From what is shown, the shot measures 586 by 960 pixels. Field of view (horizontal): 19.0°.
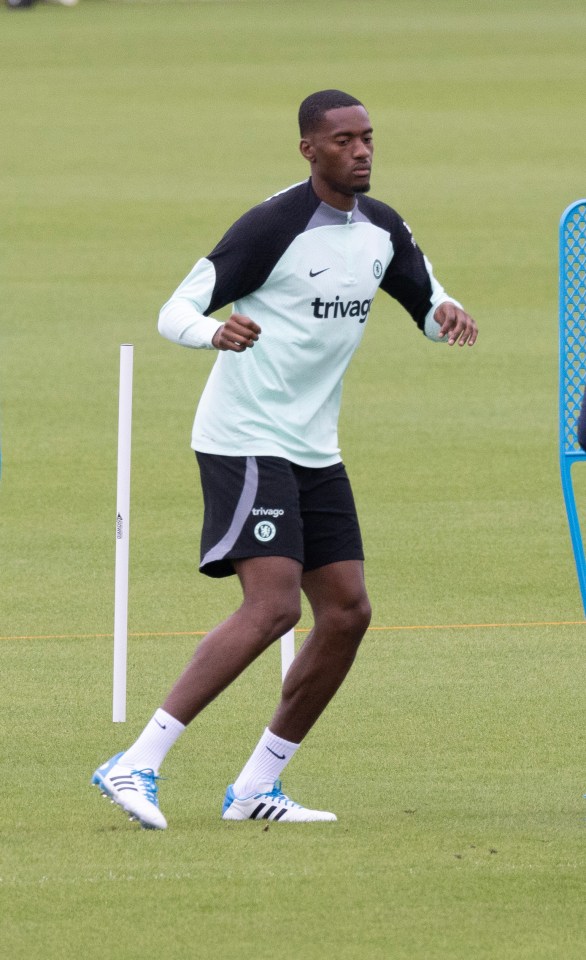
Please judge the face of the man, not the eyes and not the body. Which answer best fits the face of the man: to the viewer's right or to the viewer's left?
to the viewer's right

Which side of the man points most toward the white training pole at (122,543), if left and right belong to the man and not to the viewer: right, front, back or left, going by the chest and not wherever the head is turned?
back

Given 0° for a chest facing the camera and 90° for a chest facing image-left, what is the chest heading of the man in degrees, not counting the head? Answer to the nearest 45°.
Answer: approximately 315°
